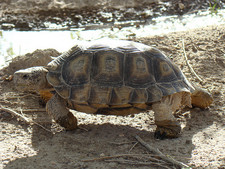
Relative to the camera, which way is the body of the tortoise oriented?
to the viewer's left

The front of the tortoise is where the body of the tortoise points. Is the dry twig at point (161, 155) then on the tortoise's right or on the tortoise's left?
on the tortoise's left
